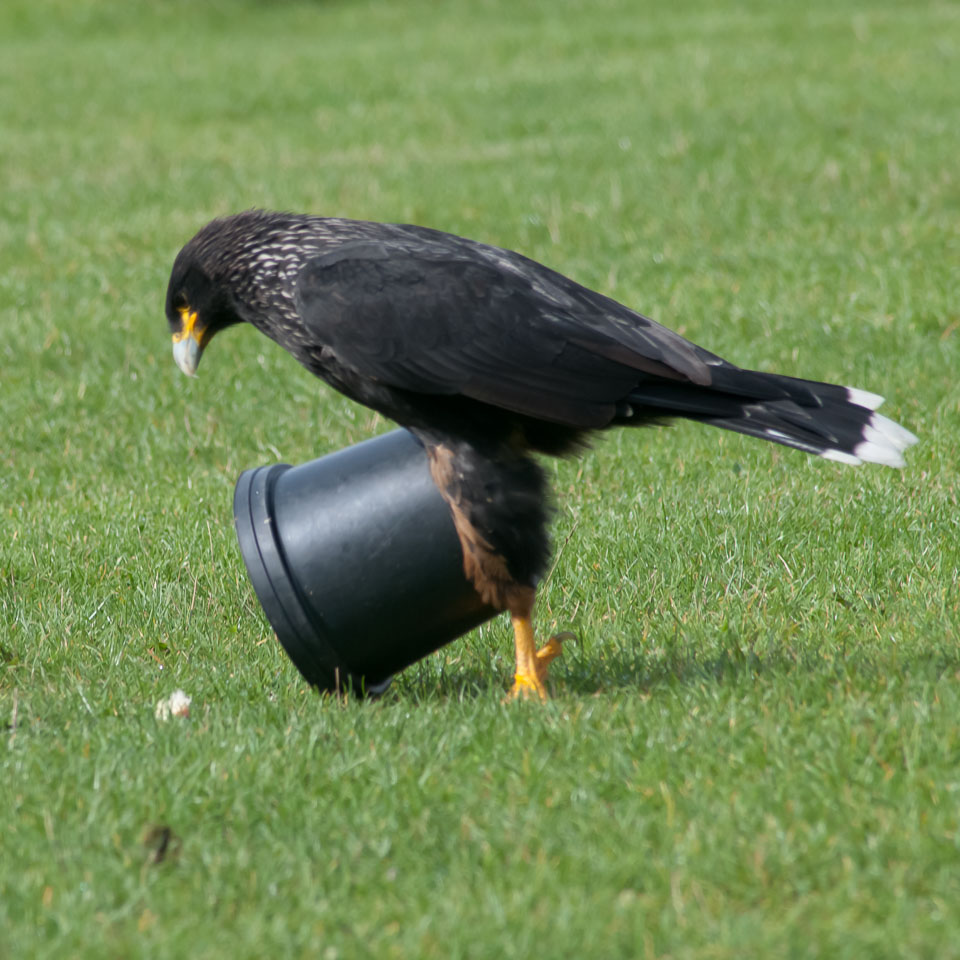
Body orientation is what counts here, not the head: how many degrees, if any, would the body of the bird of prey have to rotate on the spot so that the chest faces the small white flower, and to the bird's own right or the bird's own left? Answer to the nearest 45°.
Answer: approximately 45° to the bird's own left

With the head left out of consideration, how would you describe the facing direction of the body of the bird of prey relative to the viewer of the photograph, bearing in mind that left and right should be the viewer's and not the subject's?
facing to the left of the viewer
